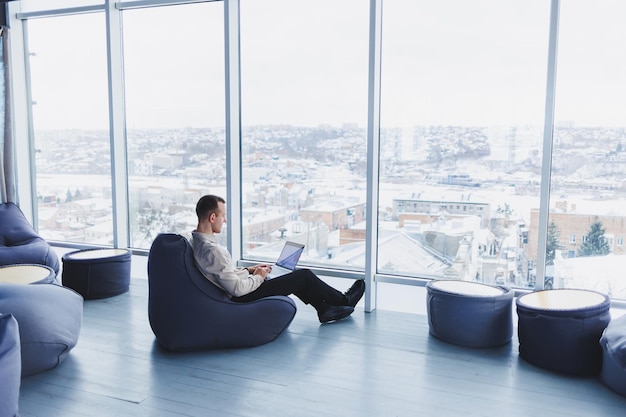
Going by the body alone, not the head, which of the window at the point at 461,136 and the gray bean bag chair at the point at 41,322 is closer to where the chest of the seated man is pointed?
the window

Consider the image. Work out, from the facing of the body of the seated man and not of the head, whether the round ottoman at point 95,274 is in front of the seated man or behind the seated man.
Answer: behind

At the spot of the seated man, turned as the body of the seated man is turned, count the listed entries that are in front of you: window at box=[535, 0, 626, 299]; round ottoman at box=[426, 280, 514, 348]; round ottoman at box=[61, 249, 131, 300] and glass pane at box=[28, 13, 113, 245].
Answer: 2

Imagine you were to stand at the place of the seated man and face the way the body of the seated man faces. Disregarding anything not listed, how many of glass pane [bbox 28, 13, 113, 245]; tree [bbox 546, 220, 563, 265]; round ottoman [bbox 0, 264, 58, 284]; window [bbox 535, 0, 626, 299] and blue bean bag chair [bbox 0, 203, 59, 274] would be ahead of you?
2

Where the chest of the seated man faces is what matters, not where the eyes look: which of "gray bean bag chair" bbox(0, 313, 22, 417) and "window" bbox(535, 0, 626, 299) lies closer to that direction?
the window

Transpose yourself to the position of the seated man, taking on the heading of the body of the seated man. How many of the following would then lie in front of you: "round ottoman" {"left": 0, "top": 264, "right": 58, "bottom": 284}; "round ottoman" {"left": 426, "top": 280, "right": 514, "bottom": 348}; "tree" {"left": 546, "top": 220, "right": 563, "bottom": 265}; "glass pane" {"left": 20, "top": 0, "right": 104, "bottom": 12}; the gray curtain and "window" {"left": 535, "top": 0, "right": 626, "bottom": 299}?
3

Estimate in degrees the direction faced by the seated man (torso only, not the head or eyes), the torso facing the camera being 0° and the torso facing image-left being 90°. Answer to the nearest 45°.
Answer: approximately 270°

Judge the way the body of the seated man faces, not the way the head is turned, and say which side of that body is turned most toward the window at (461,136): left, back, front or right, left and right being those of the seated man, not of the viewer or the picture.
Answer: front

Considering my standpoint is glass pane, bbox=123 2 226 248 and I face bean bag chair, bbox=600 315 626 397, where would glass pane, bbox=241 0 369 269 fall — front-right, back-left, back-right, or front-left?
front-left

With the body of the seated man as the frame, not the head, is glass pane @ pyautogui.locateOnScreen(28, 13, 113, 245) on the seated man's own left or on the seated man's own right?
on the seated man's own left

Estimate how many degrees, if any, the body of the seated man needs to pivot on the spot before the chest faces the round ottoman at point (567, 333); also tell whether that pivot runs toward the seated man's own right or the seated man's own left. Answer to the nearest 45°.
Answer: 0° — they already face it

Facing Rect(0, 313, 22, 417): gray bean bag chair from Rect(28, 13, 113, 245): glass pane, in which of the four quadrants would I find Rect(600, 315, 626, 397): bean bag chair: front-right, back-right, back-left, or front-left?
front-left

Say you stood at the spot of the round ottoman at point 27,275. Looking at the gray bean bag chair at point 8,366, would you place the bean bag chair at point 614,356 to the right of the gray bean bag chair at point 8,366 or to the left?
left

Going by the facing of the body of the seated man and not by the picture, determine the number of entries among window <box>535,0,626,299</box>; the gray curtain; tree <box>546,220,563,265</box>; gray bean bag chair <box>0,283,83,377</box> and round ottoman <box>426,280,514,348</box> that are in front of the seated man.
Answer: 3

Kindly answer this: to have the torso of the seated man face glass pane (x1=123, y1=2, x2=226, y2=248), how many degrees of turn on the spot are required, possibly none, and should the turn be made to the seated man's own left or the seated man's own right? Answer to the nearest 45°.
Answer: approximately 135° to the seated man's own left

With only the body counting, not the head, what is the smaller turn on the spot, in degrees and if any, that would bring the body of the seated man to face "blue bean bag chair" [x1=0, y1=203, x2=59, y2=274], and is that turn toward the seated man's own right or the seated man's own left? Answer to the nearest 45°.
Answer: approximately 135° to the seated man's own left
